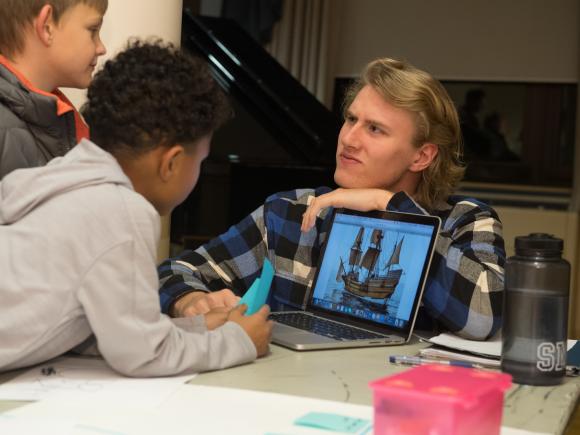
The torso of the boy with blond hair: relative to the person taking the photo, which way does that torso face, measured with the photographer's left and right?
facing to the right of the viewer

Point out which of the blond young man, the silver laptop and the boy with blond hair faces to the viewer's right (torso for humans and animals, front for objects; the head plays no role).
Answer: the boy with blond hair

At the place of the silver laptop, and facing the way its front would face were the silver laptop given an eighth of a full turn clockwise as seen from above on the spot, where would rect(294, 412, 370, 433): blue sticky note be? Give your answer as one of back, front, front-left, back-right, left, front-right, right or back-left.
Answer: left

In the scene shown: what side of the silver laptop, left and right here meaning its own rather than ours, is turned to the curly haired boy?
front

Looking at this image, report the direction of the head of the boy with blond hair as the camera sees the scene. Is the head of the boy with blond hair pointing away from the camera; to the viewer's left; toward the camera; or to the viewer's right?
to the viewer's right

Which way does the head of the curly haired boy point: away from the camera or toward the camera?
away from the camera

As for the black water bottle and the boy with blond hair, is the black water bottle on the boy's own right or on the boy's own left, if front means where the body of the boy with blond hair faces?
on the boy's own right

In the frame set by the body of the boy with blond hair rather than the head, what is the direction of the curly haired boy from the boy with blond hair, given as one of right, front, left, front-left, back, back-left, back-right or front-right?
right

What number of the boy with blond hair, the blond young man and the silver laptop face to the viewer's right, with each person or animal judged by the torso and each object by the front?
1

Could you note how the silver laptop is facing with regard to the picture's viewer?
facing the viewer and to the left of the viewer

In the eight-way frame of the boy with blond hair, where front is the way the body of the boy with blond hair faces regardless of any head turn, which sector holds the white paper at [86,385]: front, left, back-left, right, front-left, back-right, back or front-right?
right
